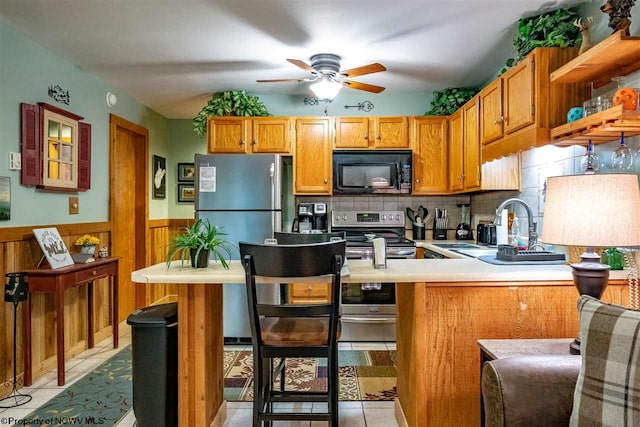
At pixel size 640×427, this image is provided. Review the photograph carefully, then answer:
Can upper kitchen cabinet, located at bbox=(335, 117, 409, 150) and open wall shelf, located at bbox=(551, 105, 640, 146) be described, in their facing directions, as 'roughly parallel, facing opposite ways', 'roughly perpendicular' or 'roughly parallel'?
roughly perpendicular

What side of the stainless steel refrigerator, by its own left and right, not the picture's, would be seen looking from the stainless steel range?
left

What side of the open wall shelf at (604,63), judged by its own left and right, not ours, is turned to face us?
left

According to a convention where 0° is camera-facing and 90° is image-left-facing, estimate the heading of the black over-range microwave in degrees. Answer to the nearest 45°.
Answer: approximately 0°

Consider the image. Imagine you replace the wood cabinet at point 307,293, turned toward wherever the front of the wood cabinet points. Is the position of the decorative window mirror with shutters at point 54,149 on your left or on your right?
on your right

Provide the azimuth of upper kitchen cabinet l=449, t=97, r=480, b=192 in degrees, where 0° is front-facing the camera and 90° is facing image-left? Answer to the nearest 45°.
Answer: approximately 45°

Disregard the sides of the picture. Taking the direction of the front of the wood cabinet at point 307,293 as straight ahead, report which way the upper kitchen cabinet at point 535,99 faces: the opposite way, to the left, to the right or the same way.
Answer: to the right
